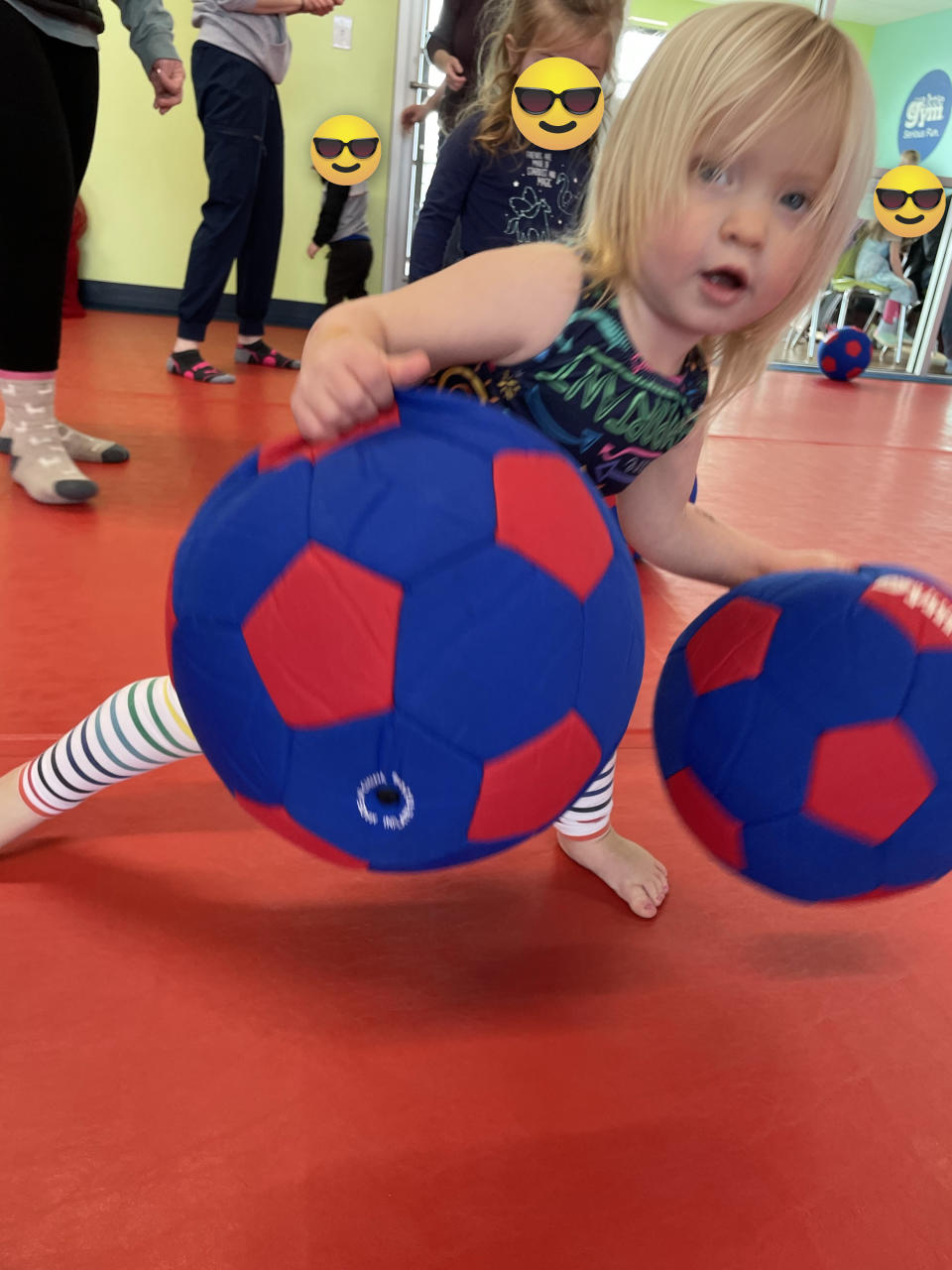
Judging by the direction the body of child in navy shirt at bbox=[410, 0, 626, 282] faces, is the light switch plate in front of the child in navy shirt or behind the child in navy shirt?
behind

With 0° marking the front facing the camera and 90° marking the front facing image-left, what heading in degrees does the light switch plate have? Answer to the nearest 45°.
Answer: approximately 0°

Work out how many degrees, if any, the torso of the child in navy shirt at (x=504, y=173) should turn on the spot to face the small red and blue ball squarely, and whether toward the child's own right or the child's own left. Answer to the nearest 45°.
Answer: approximately 90° to the child's own left

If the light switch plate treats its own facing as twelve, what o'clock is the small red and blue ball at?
The small red and blue ball is roughly at 9 o'clock from the light switch plate.

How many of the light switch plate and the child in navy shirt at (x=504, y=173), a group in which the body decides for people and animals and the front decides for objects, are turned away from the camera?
0

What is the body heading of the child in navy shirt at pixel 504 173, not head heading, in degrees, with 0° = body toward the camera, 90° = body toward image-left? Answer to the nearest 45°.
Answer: approximately 315°

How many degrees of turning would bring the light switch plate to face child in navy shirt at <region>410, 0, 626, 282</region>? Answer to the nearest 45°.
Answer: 0° — it already faces them

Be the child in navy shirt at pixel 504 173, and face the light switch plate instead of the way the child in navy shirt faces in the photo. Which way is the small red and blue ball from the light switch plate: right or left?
right

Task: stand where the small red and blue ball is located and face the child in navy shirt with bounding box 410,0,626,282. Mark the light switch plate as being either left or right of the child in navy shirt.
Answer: right
